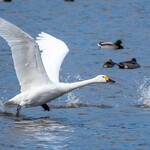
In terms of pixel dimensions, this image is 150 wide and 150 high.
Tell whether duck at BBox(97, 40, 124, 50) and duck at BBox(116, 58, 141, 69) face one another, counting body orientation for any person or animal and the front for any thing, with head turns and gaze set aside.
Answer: no

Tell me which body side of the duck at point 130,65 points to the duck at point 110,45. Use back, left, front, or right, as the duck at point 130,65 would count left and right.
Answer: left

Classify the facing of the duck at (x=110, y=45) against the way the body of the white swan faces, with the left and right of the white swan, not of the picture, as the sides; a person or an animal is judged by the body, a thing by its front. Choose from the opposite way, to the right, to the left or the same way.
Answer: the same way

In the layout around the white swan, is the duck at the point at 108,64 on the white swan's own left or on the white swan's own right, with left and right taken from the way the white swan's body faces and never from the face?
on the white swan's own left

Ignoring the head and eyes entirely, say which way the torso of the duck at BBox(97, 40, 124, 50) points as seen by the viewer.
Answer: to the viewer's right

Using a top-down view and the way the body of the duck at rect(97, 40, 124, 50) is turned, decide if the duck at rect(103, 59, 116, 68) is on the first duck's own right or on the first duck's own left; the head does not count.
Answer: on the first duck's own right

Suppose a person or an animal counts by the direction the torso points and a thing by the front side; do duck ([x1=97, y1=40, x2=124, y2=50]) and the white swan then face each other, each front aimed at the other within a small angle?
no

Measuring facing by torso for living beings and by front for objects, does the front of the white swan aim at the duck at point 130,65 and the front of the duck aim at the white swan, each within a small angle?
no

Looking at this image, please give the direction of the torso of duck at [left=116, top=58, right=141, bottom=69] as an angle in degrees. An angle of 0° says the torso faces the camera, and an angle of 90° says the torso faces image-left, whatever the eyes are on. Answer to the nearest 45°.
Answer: approximately 270°

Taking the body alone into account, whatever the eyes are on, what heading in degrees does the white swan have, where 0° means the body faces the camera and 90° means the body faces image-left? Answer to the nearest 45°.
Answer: approximately 270°
